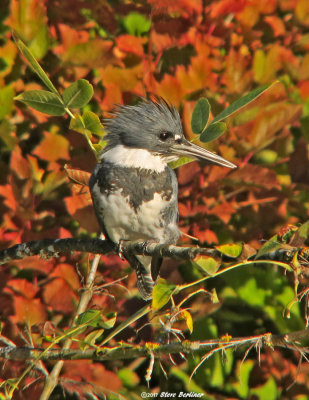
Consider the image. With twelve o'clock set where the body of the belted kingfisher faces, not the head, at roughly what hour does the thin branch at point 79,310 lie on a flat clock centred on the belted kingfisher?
The thin branch is roughly at 3 o'clock from the belted kingfisher.

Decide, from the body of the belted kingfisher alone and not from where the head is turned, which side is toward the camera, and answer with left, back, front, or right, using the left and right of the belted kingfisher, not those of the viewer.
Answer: front

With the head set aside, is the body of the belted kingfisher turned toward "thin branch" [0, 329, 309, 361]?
yes
